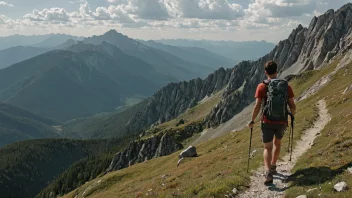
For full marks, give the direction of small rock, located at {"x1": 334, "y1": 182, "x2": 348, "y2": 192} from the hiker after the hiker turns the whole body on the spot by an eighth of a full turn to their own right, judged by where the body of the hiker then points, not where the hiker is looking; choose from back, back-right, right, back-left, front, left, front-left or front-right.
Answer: right

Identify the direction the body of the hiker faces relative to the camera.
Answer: away from the camera
